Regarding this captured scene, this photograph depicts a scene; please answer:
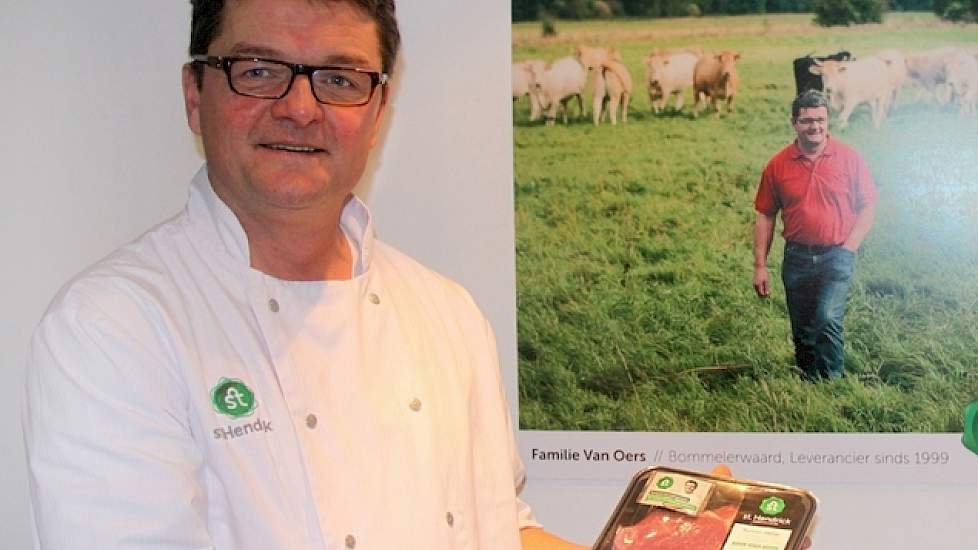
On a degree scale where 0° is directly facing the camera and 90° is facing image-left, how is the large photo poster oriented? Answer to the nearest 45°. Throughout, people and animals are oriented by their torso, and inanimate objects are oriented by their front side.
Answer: approximately 0°

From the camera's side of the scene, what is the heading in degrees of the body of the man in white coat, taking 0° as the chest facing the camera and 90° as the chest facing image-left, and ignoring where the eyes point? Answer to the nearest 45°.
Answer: approximately 315°

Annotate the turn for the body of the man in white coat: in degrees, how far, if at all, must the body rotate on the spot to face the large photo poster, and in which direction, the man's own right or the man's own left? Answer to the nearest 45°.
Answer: approximately 90° to the man's own left

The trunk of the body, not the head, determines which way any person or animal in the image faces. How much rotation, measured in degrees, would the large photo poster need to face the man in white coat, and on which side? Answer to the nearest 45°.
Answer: approximately 45° to its right
